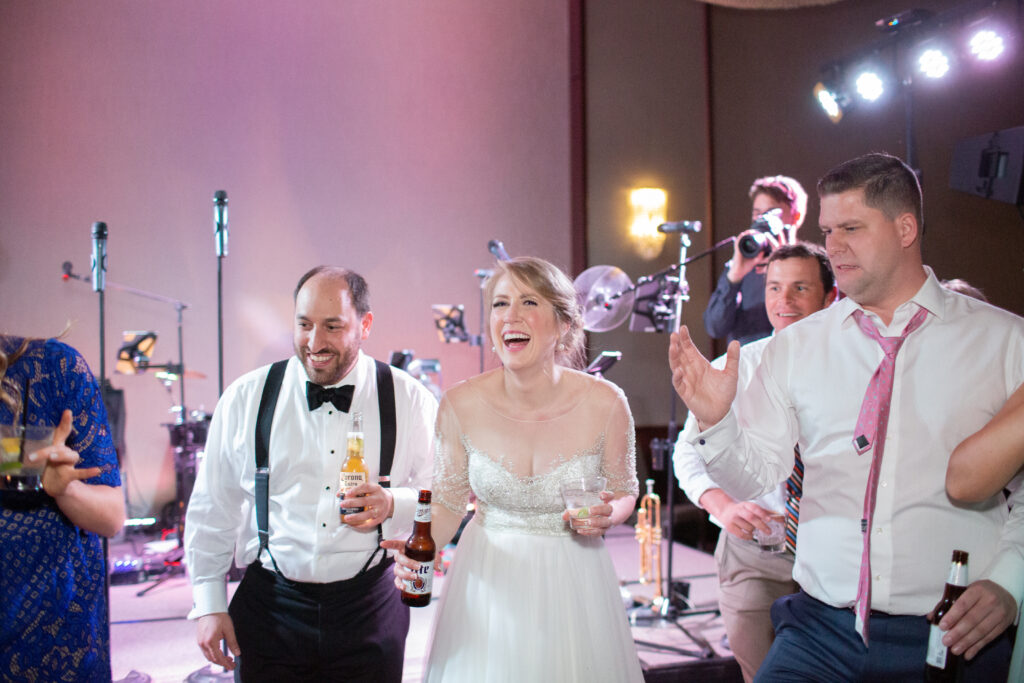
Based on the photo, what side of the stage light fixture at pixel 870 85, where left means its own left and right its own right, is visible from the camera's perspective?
front

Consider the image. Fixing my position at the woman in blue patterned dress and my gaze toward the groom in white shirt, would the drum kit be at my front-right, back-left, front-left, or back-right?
front-left

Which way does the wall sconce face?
toward the camera

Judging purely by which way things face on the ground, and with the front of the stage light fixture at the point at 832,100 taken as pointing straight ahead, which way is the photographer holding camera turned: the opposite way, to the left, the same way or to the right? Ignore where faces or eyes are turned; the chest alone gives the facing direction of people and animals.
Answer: the same way

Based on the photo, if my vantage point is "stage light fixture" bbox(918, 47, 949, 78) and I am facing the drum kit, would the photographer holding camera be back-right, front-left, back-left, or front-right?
front-left

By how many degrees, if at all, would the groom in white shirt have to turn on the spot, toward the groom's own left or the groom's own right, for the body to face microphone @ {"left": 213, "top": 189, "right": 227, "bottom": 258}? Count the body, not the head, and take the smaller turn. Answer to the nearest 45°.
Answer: approximately 180°

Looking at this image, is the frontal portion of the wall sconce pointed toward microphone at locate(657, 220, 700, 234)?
yes

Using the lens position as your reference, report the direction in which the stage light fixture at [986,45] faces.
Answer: facing the viewer
